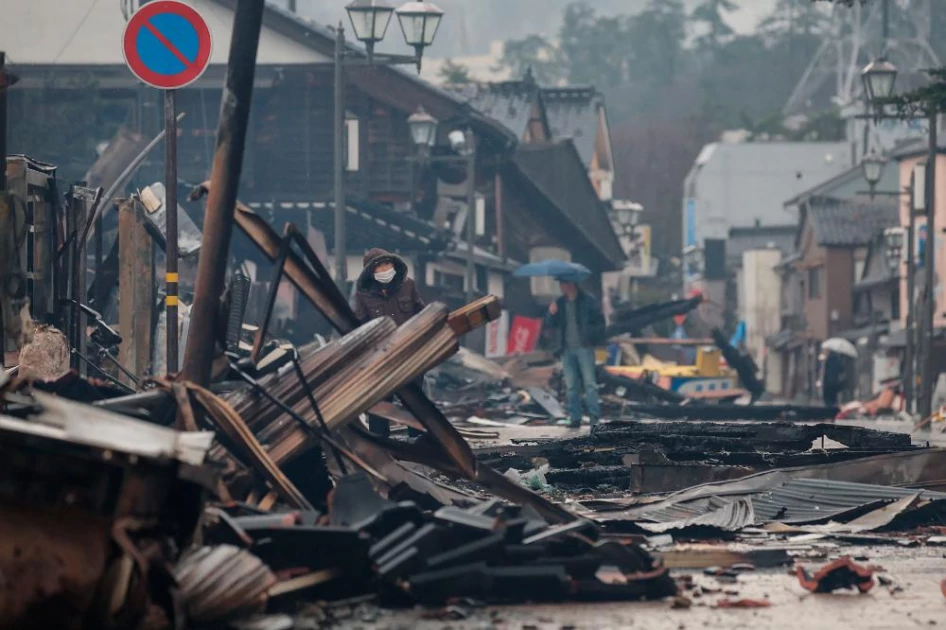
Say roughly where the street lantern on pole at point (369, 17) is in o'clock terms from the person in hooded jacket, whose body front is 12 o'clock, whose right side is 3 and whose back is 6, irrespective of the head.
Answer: The street lantern on pole is roughly at 6 o'clock from the person in hooded jacket.

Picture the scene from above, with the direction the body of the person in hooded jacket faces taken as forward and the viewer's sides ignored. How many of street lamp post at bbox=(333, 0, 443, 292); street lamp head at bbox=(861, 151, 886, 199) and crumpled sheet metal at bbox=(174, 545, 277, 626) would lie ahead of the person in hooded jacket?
1

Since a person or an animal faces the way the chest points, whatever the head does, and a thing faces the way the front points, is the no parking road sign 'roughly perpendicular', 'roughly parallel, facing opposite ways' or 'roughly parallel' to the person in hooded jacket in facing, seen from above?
roughly parallel

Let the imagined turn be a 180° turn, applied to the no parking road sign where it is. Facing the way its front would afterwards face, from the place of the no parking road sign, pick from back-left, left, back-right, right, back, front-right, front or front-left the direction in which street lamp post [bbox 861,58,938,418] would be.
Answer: front-right

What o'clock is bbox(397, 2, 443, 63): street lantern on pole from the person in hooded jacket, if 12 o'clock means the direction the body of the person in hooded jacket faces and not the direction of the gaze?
The street lantern on pole is roughly at 6 o'clock from the person in hooded jacket.

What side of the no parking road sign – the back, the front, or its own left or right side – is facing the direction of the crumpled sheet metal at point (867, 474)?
left

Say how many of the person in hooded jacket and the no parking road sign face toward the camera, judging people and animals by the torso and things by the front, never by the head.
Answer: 2

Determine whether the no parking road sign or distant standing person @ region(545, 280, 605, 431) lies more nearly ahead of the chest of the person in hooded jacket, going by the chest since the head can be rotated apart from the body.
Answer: the no parking road sign

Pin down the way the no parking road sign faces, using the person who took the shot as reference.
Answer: facing the viewer

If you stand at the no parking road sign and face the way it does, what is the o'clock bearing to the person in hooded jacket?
The person in hooded jacket is roughly at 8 o'clock from the no parking road sign.

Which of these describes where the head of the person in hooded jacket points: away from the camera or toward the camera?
toward the camera

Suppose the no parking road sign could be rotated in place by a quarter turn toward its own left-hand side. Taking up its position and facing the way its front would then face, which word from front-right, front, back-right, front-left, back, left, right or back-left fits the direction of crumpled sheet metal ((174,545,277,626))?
right
